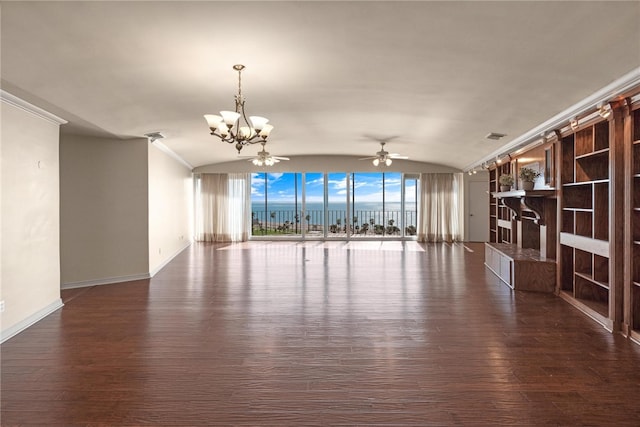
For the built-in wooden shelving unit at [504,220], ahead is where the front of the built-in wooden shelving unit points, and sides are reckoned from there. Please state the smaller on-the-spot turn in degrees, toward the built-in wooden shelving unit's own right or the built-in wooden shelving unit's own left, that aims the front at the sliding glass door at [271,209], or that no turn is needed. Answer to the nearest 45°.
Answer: approximately 45° to the built-in wooden shelving unit's own right

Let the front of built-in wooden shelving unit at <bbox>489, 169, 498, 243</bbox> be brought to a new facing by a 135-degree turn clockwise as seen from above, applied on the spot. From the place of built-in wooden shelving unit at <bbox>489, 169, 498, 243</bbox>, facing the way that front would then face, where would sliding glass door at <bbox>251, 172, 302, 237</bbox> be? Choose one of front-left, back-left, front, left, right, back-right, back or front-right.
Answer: left

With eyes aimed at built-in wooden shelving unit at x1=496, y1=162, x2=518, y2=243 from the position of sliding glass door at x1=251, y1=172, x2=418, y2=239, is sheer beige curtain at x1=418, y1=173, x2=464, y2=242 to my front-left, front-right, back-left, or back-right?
front-left

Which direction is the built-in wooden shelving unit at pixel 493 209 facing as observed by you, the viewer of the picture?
facing the viewer and to the left of the viewer

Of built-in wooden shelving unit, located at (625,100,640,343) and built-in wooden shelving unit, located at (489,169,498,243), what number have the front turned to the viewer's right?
0

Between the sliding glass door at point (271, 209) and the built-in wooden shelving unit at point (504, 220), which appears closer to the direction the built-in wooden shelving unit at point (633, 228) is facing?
the sliding glass door

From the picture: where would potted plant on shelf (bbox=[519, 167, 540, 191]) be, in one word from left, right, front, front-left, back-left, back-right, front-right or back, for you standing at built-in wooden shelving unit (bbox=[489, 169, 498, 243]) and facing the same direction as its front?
front-left

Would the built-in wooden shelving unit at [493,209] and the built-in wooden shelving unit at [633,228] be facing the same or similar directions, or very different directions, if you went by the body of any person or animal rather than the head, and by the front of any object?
same or similar directions

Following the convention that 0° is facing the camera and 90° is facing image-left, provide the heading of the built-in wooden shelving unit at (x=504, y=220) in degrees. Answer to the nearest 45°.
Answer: approximately 45°

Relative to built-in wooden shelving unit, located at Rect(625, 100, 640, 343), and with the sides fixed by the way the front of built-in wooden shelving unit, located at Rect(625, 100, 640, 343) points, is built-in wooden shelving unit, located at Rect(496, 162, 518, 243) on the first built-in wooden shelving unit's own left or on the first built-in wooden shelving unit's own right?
on the first built-in wooden shelving unit's own right

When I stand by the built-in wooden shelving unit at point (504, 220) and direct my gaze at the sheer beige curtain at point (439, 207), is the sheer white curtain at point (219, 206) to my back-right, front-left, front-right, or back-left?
front-left

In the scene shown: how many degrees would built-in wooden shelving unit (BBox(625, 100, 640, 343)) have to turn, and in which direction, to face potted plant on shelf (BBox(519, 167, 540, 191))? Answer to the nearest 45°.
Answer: approximately 90° to its right

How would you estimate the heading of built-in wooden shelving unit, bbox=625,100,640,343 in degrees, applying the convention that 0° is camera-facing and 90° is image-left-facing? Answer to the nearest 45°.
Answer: approximately 45°

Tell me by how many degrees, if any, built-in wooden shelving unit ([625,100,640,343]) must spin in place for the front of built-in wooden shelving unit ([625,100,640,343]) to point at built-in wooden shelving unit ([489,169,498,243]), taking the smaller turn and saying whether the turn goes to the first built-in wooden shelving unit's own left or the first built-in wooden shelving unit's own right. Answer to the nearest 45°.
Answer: approximately 90° to the first built-in wooden shelving unit's own right

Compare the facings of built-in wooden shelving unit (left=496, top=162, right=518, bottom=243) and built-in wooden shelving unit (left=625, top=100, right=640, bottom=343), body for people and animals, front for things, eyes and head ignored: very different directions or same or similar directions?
same or similar directions
